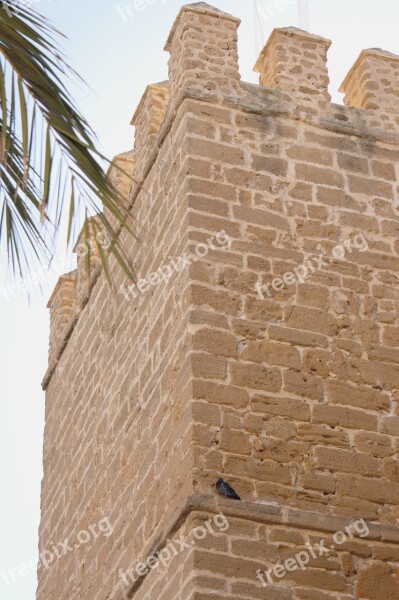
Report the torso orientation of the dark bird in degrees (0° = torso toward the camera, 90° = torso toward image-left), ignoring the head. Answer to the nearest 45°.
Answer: approximately 90°
